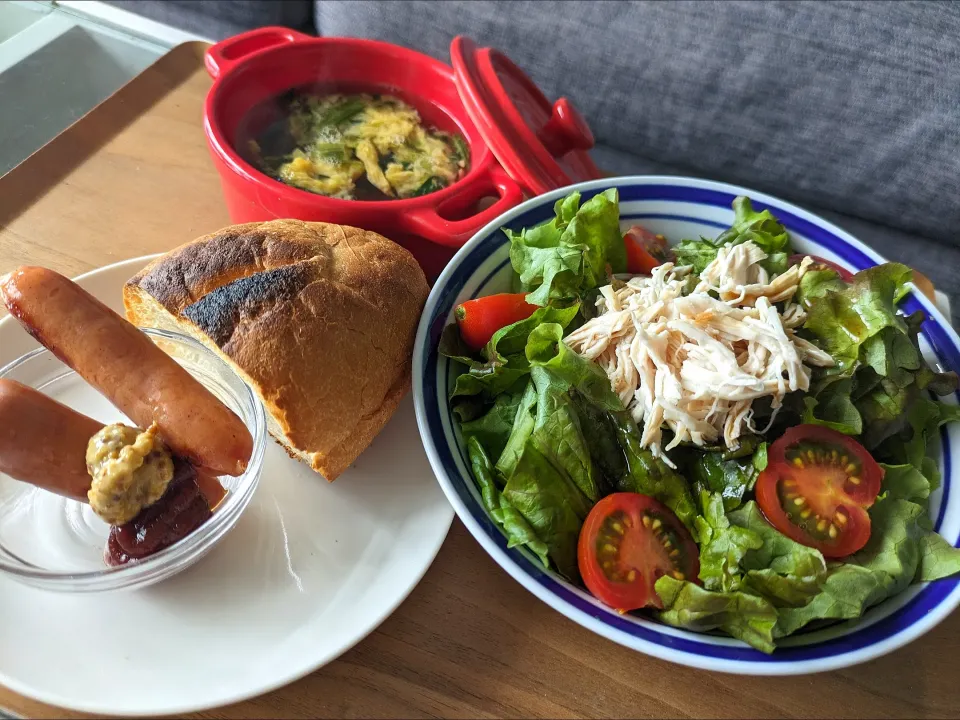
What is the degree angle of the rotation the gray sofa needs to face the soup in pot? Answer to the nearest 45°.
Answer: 0° — it already faces it

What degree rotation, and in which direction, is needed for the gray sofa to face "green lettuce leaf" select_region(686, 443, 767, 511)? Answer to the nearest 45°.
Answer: approximately 45° to its left

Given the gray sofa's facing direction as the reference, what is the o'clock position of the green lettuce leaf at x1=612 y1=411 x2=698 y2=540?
The green lettuce leaf is roughly at 11 o'clock from the gray sofa.

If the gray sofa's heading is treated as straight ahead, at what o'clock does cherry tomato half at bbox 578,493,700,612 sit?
The cherry tomato half is roughly at 11 o'clock from the gray sofa.

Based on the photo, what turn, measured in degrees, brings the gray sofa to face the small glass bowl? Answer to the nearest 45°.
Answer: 0° — it already faces it

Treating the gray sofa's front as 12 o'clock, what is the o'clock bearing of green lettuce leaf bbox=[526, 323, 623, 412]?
The green lettuce leaf is roughly at 11 o'clock from the gray sofa.

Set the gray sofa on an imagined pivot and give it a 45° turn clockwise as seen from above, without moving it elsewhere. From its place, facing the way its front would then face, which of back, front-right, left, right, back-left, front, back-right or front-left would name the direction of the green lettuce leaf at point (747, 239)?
left

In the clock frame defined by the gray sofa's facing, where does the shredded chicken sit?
The shredded chicken is roughly at 11 o'clock from the gray sofa.

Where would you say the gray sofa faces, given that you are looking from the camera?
facing the viewer and to the left of the viewer

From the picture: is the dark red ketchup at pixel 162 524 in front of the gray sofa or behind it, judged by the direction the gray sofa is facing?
in front

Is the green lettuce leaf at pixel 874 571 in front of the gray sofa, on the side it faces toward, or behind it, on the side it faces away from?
in front

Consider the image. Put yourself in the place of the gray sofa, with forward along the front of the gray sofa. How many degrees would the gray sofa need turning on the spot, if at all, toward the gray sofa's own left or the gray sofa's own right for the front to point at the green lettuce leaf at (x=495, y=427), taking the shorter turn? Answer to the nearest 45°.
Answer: approximately 45° to the gray sofa's own left
